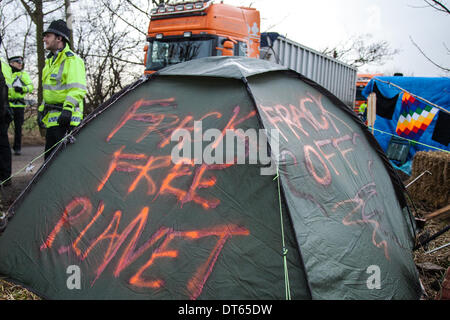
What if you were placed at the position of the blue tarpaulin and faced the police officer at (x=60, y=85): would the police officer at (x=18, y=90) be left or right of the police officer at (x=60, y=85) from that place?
right

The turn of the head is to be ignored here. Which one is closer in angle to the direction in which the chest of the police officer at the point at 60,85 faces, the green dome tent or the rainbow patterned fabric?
the green dome tent

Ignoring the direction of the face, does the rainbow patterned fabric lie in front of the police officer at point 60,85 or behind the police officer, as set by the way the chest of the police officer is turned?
behind

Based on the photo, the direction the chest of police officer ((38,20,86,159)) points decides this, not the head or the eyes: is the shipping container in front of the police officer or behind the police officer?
behind

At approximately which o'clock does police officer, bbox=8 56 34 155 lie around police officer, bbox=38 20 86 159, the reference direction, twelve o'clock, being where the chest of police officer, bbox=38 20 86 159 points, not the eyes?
police officer, bbox=8 56 34 155 is roughly at 4 o'clock from police officer, bbox=38 20 86 159.

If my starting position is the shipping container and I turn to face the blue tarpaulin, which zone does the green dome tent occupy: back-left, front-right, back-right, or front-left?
front-right

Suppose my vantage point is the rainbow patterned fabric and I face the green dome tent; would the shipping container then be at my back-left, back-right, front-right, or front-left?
back-right

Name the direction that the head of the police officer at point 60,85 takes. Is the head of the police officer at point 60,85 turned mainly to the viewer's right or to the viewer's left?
to the viewer's left
